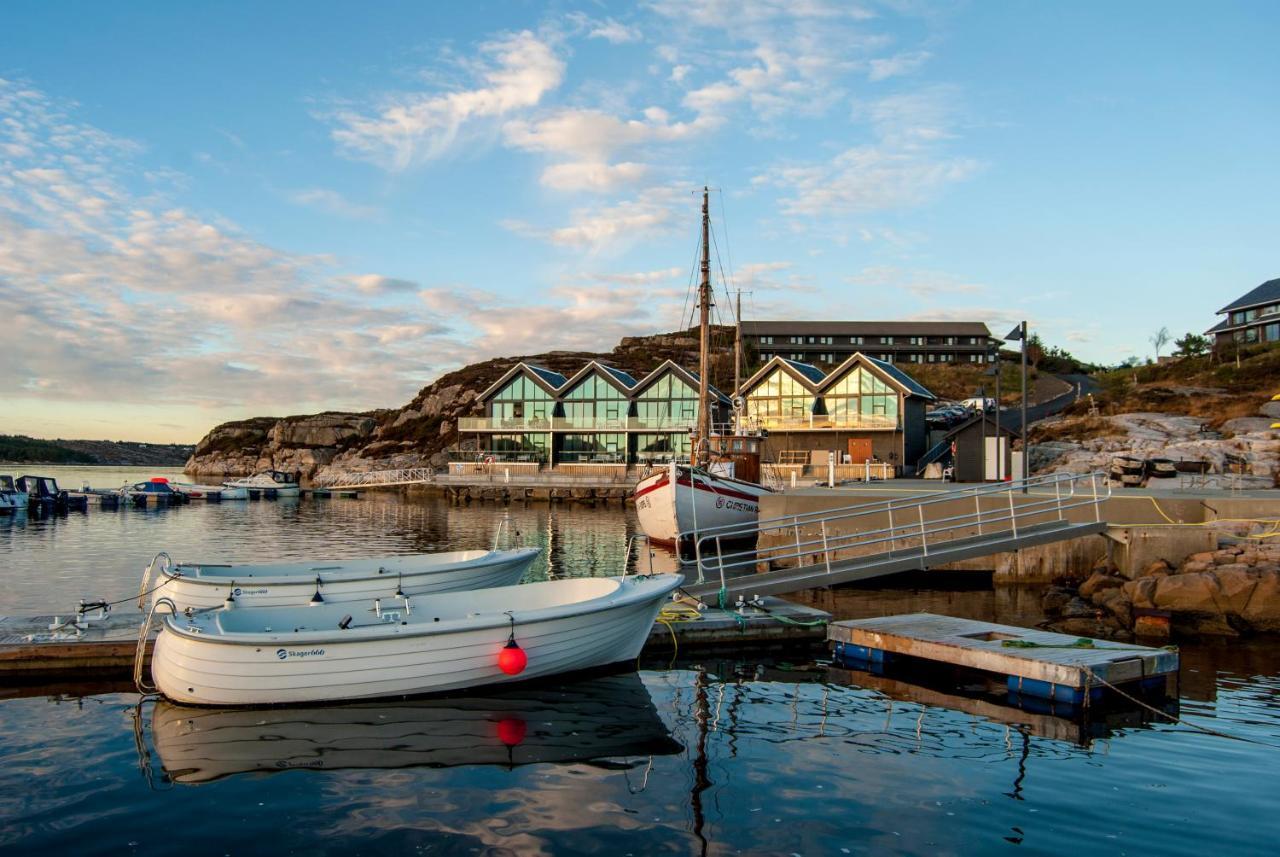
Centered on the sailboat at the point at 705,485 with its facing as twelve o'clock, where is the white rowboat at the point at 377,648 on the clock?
The white rowboat is roughly at 11 o'clock from the sailboat.

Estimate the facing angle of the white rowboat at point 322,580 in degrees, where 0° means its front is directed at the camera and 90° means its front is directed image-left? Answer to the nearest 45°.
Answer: approximately 270°

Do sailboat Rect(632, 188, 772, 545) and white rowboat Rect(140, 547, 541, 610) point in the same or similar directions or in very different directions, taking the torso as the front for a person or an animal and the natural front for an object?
very different directions

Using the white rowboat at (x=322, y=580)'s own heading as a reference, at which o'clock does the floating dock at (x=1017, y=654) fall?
The floating dock is roughly at 1 o'clock from the white rowboat.

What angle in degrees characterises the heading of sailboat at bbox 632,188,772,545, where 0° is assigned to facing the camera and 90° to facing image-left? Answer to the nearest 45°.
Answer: approximately 45°

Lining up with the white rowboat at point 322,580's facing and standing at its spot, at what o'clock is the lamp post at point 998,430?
The lamp post is roughly at 11 o'clock from the white rowboat.

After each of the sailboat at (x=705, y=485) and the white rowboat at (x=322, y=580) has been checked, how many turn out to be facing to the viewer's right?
1

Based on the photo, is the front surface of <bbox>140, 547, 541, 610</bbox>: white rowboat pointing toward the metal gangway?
yes

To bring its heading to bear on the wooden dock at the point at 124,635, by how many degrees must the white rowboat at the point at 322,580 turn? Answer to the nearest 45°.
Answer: approximately 180°

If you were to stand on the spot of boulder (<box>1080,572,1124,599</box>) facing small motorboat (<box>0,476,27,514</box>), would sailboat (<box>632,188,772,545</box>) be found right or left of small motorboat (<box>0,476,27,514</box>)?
right

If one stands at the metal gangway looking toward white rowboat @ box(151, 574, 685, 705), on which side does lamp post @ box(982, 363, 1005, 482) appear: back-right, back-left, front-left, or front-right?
back-right

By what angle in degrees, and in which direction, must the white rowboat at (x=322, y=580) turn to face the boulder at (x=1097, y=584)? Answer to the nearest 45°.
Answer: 0° — it already faces it
